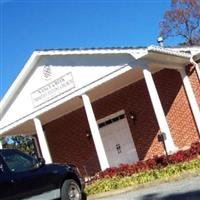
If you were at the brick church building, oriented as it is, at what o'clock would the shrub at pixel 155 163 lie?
The shrub is roughly at 10 o'clock from the brick church building.

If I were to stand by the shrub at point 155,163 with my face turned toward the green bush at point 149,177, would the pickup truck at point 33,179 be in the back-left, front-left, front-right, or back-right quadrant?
front-right

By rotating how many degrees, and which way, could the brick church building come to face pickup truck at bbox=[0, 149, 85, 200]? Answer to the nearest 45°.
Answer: approximately 45° to its left

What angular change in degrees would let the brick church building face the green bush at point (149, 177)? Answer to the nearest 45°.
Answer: approximately 45° to its left

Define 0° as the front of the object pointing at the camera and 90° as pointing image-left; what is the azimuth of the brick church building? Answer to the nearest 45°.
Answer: approximately 45°
